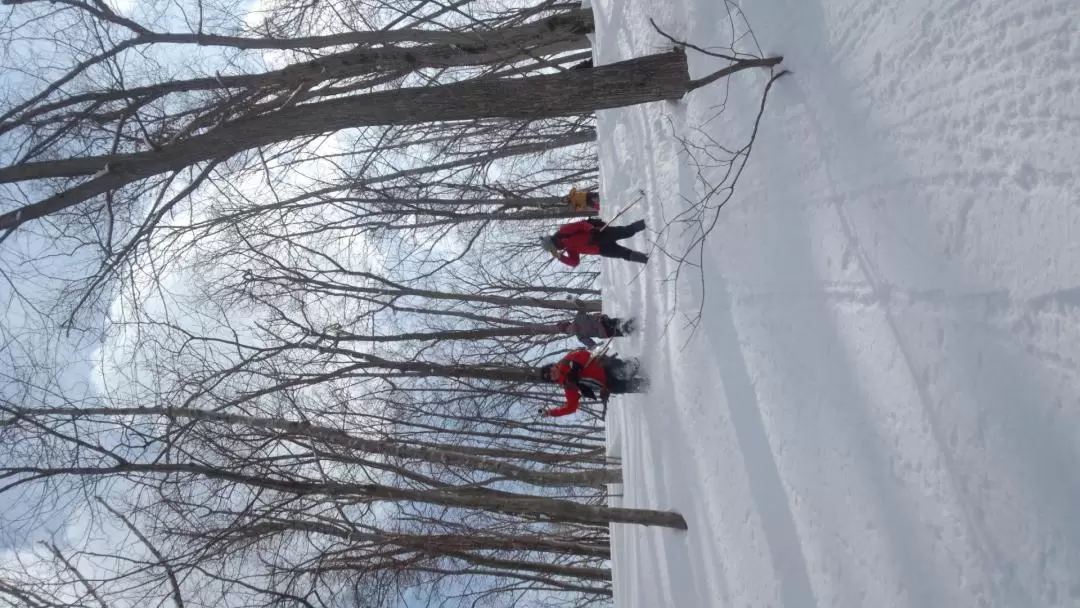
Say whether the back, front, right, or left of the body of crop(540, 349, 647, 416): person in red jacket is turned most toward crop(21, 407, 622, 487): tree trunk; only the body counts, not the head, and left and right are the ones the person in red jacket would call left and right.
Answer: right

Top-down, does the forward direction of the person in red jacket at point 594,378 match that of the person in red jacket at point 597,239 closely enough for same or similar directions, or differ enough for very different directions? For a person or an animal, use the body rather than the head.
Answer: same or similar directions
